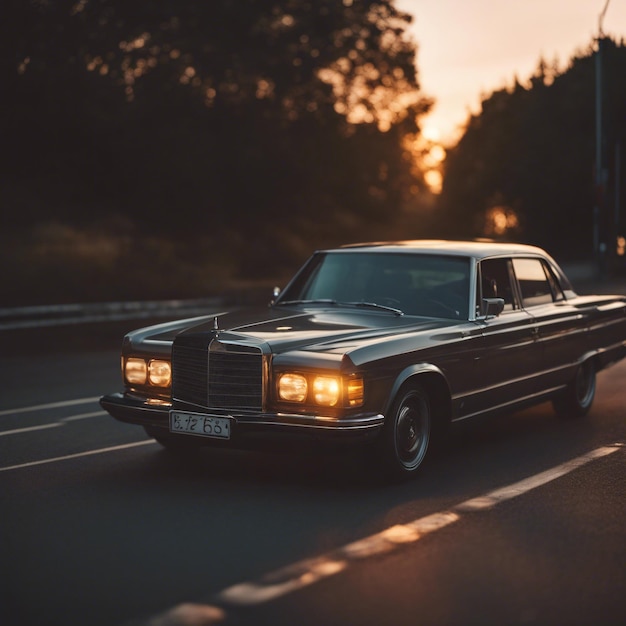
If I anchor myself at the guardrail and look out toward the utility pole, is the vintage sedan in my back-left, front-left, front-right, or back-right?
back-right

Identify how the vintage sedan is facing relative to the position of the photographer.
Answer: facing the viewer and to the left of the viewer

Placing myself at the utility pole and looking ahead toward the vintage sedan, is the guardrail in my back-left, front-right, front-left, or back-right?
front-right

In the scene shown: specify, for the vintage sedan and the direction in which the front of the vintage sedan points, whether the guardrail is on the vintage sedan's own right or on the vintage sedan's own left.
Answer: on the vintage sedan's own right

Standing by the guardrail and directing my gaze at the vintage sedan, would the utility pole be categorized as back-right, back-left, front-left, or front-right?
back-left

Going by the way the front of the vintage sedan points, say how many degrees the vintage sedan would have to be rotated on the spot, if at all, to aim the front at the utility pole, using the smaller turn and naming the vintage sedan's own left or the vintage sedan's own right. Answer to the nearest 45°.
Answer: approximately 135° to the vintage sedan's own right
